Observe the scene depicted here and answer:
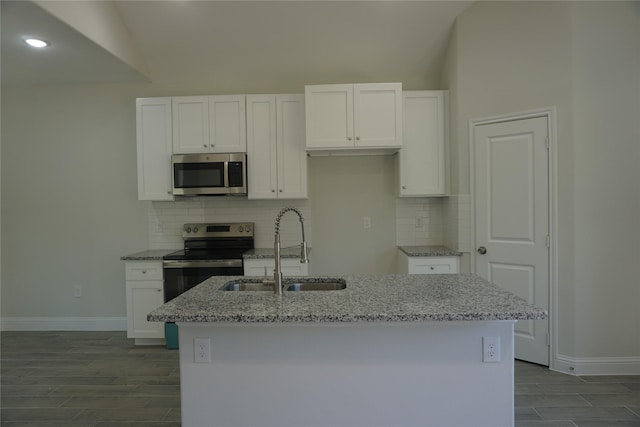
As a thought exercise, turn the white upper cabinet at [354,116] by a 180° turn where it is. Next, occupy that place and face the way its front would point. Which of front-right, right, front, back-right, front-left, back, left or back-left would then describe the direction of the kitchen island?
back

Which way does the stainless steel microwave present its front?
toward the camera

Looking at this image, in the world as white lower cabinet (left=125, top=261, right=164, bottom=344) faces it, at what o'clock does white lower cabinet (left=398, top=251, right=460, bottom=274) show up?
white lower cabinet (left=398, top=251, right=460, bottom=274) is roughly at 10 o'clock from white lower cabinet (left=125, top=261, right=164, bottom=344).

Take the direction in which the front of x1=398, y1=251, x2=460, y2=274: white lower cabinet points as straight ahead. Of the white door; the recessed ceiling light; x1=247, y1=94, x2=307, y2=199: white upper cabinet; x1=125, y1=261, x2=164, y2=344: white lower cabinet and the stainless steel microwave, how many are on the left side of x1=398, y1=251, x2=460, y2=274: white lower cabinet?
1

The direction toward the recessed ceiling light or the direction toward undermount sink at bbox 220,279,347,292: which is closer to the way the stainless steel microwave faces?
the undermount sink

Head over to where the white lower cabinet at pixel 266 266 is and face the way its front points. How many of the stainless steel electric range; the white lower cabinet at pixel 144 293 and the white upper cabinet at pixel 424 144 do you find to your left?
1

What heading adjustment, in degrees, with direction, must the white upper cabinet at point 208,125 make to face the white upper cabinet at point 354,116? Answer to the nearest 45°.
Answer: approximately 45° to its left

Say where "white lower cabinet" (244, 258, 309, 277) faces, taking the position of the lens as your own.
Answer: facing the viewer

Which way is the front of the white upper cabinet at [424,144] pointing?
toward the camera

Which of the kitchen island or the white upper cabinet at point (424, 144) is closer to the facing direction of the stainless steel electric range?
the kitchen island

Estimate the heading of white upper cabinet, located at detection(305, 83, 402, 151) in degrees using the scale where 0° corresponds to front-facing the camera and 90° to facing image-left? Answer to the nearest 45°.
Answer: approximately 0°
